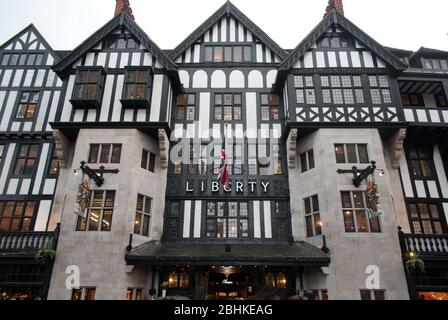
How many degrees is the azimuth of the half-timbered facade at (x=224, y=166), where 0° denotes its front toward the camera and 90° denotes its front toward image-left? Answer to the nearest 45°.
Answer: approximately 0°
